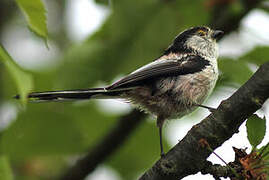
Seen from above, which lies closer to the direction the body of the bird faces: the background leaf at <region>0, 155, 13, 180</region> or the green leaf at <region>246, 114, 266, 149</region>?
the green leaf

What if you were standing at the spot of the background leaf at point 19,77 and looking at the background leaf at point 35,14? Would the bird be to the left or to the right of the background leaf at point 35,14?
right

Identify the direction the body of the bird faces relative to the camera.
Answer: to the viewer's right

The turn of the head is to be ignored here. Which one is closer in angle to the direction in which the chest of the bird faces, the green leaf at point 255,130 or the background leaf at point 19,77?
the green leaf

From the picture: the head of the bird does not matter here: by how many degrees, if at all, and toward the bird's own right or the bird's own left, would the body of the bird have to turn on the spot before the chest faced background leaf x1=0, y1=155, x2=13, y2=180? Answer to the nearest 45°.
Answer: approximately 135° to the bird's own right
